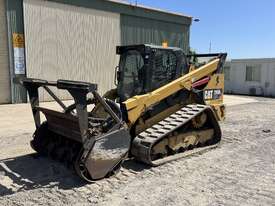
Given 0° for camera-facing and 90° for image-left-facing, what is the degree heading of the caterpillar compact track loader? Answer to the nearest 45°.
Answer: approximately 45°

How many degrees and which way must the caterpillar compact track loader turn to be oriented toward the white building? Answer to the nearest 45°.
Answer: approximately 180°
